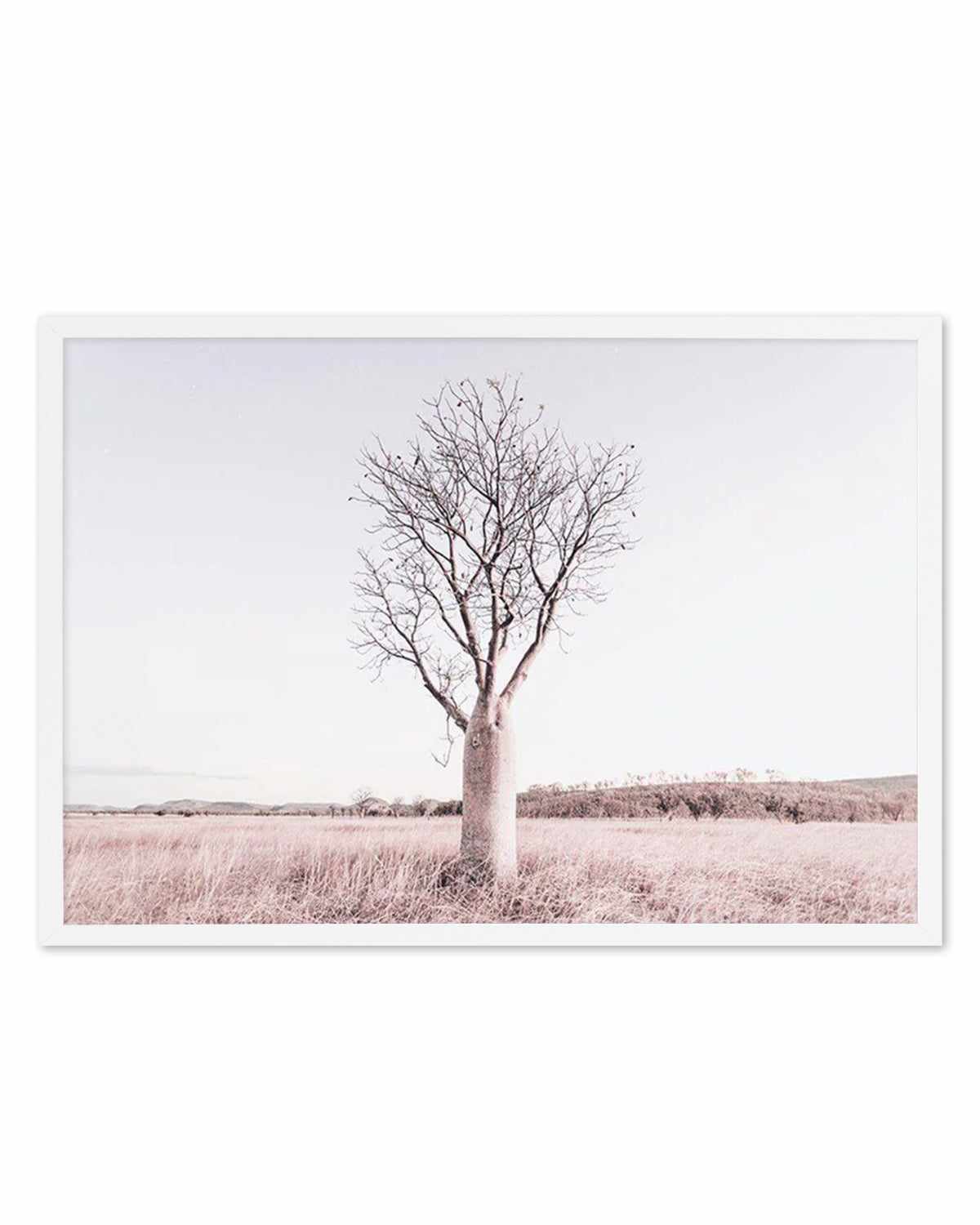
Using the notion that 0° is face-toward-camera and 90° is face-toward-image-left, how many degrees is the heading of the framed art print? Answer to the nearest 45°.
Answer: approximately 0°
